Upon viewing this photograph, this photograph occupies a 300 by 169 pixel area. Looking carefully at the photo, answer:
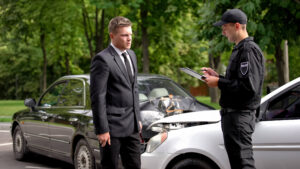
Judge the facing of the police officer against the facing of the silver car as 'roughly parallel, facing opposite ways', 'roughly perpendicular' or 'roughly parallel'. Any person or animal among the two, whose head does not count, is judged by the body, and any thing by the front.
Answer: roughly parallel

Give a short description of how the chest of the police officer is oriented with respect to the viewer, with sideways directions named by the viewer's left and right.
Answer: facing to the left of the viewer

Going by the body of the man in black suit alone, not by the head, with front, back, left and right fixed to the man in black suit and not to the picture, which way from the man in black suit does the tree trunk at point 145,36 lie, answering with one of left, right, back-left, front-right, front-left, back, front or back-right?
back-left

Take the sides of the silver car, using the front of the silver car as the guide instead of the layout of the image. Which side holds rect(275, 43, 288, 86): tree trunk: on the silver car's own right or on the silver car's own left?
on the silver car's own right

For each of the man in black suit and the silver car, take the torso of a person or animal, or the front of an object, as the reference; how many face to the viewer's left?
1

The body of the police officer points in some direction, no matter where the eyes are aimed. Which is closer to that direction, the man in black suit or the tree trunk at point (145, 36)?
the man in black suit

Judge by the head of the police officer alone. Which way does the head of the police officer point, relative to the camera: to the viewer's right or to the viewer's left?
to the viewer's left

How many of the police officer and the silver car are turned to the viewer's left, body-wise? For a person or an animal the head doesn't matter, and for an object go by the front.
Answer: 2

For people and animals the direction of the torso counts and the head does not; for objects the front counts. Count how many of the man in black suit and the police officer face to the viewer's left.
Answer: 1

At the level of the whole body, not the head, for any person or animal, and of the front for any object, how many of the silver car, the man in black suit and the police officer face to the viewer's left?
2

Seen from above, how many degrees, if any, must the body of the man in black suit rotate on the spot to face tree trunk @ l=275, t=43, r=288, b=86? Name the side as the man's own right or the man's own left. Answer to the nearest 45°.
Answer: approximately 90° to the man's own left

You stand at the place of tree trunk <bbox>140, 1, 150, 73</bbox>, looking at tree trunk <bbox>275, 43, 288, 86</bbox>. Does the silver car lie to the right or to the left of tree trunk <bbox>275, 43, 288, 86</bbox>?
right

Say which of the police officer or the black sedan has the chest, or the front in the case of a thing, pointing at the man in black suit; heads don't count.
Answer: the police officer

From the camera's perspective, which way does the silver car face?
to the viewer's left

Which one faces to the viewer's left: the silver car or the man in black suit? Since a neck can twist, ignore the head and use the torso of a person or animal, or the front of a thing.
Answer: the silver car
